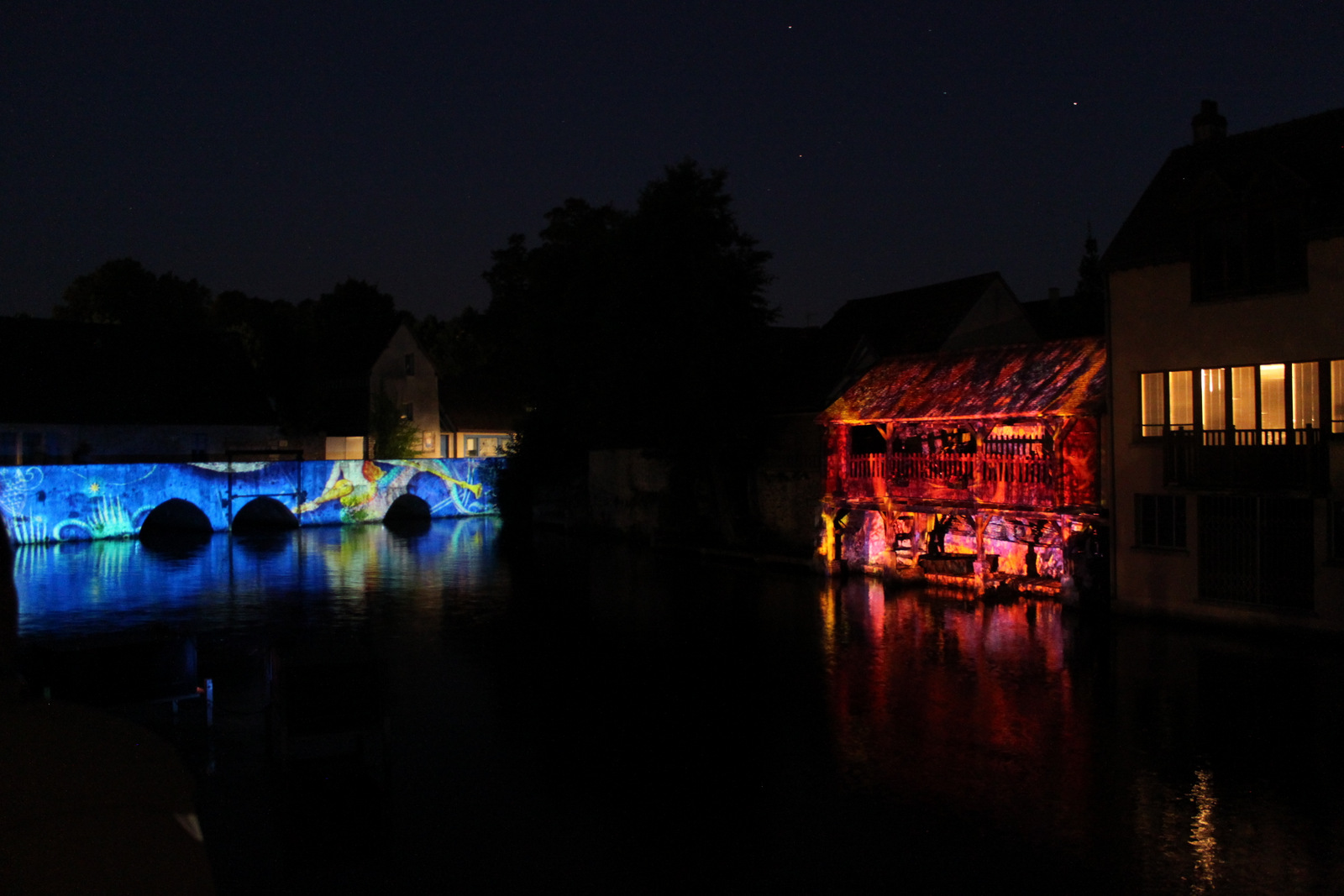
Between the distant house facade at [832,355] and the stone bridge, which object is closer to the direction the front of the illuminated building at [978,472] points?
the stone bridge

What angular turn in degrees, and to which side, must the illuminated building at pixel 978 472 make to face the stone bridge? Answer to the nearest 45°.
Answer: approximately 45° to its right

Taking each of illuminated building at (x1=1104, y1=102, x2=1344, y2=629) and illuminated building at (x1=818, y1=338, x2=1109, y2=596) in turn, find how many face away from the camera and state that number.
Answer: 0

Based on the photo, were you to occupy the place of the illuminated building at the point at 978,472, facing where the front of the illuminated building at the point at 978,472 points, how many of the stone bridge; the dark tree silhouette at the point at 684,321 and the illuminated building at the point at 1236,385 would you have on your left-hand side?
1

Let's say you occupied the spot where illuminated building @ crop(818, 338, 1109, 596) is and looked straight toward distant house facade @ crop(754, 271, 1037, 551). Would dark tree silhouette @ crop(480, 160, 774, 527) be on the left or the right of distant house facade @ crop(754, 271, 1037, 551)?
left

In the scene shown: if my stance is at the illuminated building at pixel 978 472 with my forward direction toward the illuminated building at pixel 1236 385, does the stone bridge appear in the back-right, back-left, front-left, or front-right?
back-right

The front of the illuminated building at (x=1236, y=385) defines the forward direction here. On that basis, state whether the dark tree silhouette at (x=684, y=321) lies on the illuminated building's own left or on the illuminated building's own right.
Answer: on the illuminated building's own right

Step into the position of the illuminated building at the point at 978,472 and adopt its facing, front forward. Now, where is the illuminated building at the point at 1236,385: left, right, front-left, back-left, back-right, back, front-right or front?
left

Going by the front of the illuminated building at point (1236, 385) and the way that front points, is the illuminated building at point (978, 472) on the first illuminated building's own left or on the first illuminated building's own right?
on the first illuminated building's own right

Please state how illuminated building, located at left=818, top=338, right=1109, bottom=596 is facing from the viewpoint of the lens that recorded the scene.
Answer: facing the viewer and to the left of the viewer

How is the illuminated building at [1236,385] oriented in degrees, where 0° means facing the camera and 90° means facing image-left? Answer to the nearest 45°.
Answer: approximately 45°

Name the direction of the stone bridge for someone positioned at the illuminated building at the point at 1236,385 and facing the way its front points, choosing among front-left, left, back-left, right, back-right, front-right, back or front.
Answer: front-right

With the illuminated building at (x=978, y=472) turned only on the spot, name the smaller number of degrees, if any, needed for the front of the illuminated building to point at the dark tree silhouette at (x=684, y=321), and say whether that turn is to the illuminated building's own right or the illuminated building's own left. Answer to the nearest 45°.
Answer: approximately 90° to the illuminated building's own right
